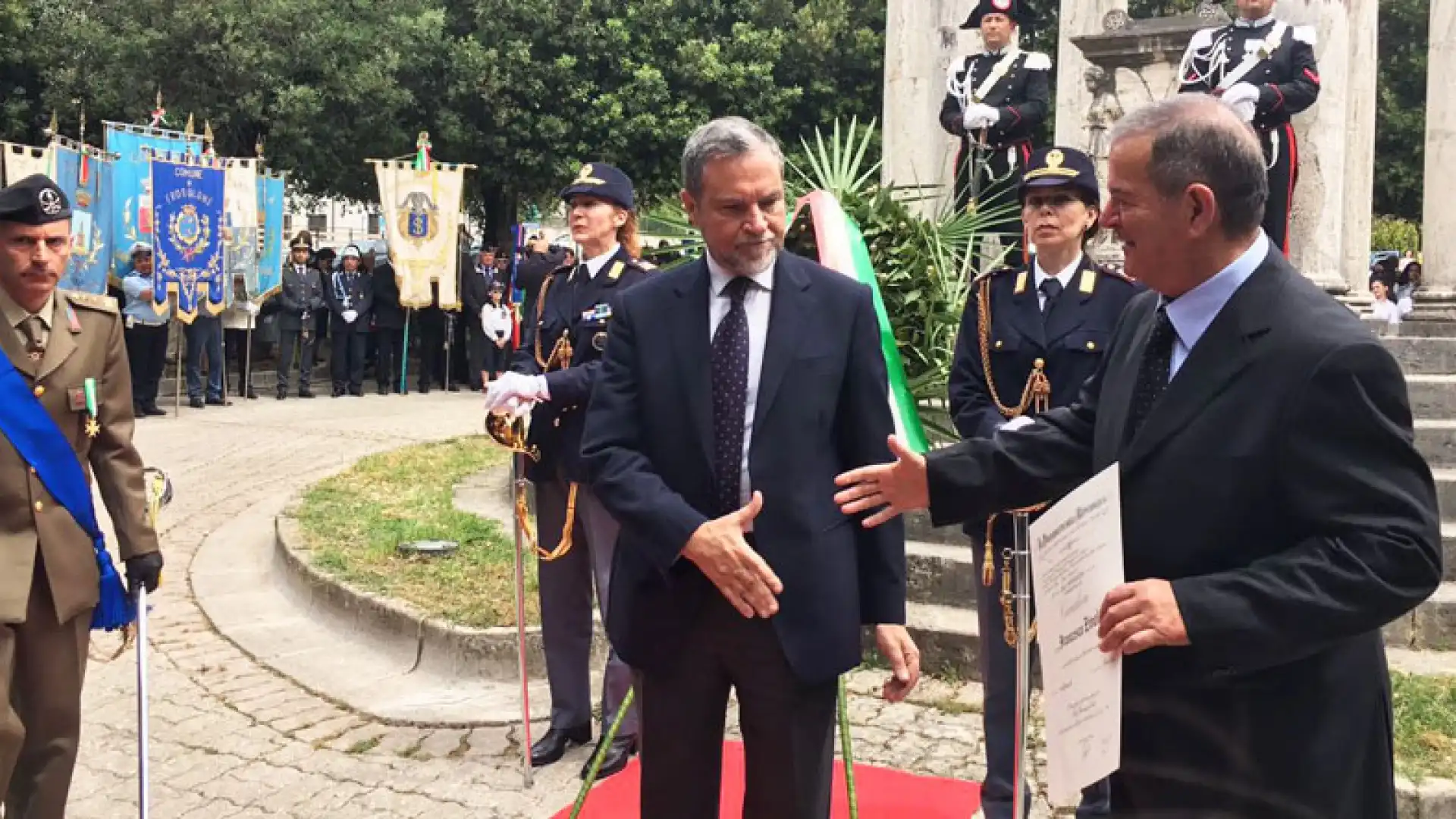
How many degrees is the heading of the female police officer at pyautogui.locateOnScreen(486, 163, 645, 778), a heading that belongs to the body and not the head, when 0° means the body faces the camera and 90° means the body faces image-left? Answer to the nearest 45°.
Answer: approximately 45°

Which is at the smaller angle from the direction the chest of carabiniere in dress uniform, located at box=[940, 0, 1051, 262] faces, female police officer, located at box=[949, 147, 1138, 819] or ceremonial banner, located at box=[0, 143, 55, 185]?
the female police officer

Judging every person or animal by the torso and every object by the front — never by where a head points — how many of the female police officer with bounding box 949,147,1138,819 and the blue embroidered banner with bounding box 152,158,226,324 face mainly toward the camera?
2

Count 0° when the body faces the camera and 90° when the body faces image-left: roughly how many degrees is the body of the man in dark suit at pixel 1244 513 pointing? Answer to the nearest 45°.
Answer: approximately 45°

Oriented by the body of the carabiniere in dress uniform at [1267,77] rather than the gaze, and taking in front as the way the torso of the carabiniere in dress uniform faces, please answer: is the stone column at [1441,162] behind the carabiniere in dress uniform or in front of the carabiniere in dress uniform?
behind

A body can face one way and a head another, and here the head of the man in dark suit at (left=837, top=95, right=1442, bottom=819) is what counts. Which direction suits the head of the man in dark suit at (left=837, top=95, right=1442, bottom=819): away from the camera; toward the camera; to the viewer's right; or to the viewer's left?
to the viewer's left

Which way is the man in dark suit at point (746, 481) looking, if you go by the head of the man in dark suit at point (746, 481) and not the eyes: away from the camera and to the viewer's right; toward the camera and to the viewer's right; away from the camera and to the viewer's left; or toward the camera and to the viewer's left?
toward the camera and to the viewer's right

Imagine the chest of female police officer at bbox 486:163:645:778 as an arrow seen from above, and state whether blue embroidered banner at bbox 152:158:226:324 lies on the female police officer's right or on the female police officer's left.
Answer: on the female police officer's right

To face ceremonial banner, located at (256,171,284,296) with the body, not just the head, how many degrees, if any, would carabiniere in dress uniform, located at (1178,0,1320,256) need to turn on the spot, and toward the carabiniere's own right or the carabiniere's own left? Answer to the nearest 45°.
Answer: approximately 135° to the carabiniere's own right

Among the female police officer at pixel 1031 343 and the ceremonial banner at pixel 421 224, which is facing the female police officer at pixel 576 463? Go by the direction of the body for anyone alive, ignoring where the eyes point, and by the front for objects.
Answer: the ceremonial banner
